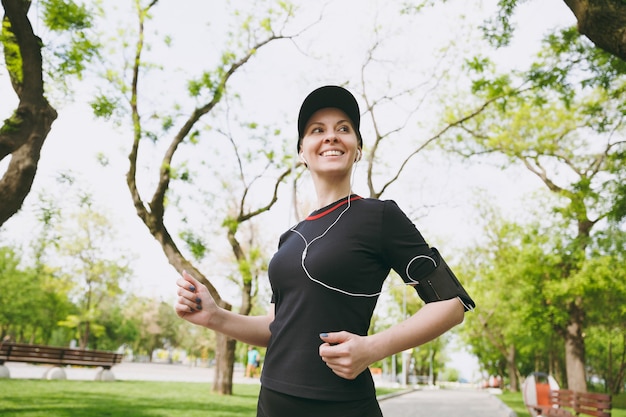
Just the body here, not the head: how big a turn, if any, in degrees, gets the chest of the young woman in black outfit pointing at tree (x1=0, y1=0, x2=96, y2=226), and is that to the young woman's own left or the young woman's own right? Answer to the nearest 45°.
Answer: approximately 90° to the young woman's own right

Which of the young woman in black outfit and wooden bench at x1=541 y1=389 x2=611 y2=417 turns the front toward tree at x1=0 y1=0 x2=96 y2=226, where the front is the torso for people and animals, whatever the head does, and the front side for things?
the wooden bench

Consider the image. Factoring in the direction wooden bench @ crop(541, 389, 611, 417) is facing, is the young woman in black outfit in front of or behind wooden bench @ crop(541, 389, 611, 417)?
in front

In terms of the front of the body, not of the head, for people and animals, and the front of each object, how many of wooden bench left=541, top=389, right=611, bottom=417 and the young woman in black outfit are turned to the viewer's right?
0

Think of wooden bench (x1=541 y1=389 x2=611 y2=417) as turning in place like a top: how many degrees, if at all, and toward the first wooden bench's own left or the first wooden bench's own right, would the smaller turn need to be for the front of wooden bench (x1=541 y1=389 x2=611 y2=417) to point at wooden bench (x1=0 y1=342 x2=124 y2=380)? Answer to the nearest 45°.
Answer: approximately 45° to the first wooden bench's own right

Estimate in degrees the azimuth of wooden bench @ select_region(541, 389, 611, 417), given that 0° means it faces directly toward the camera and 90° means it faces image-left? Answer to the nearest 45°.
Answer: approximately 45°

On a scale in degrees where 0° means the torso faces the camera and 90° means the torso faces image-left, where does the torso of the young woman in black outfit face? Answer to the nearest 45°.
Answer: approximately 45°

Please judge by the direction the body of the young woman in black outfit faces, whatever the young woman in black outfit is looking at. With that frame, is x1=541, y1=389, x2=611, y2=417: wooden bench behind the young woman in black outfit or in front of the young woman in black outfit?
behind

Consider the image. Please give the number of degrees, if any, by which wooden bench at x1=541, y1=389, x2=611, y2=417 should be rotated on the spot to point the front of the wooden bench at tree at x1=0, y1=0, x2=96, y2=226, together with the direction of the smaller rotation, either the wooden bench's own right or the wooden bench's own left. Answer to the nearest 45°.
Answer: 0° — it already faces it
